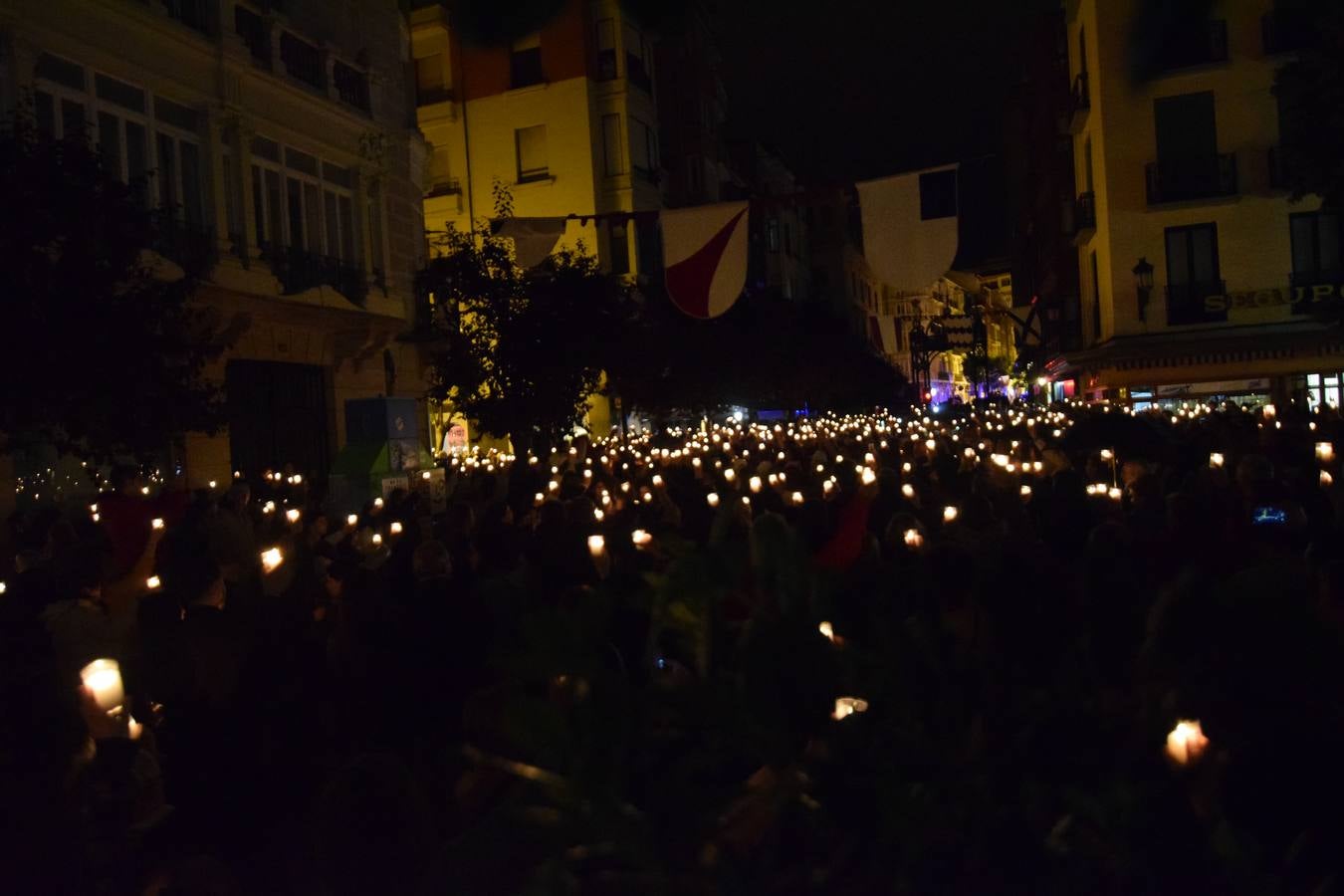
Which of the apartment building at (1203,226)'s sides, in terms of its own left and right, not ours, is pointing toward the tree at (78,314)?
front

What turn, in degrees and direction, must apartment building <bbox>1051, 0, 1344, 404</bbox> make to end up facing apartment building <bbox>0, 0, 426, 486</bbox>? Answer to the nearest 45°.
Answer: approximately 45° to its right

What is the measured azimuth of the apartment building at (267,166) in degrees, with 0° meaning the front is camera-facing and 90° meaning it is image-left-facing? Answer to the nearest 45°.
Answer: approximately 315°

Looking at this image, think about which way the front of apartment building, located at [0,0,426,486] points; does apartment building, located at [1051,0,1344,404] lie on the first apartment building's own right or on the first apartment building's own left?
on the first apartment building's own left

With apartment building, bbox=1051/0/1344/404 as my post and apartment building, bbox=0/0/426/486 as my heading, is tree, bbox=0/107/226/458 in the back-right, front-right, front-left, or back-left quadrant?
front-left

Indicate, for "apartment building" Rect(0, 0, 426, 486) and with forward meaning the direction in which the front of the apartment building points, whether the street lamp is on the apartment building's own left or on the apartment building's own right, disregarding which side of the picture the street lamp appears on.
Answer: on the apartment building's own left

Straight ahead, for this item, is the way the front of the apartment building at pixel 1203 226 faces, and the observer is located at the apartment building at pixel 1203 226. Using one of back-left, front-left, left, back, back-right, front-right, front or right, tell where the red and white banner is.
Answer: front
